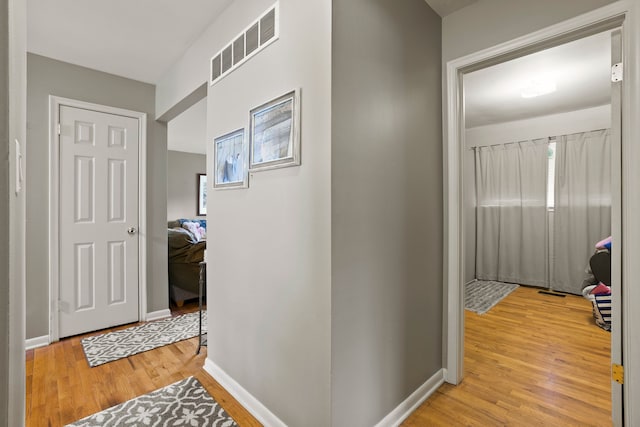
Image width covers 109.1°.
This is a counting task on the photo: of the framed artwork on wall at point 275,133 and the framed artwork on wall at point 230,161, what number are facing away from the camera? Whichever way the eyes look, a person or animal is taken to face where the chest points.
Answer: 0

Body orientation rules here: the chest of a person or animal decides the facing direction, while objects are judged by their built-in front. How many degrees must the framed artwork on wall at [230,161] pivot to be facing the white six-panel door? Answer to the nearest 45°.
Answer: approximately 90° to its right

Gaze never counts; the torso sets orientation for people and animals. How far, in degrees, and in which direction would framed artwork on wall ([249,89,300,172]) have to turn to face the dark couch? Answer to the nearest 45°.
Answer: approximately 90° to its right

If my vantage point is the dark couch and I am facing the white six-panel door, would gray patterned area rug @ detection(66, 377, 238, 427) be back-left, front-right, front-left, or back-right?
front-left

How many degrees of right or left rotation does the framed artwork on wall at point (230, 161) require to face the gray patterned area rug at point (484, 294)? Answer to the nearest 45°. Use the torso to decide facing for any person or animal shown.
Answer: approximately 135° to its left

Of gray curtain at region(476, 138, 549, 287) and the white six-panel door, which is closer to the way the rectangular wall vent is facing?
the white six-panel door

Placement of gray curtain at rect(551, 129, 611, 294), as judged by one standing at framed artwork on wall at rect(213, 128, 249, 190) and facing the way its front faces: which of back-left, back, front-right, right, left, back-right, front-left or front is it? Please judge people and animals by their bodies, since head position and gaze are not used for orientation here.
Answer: back-left

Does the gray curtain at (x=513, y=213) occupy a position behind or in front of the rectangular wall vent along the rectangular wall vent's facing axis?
behind

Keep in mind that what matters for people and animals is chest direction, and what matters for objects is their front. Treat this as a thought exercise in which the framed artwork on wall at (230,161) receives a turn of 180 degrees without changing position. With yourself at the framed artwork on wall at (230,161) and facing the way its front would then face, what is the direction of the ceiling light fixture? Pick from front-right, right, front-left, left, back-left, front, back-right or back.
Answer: front-right

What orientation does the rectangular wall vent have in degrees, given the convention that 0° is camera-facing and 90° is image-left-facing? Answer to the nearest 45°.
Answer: approximately 45°

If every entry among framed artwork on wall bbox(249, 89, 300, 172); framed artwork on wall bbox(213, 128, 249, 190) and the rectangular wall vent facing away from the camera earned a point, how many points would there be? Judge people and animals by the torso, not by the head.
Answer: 0

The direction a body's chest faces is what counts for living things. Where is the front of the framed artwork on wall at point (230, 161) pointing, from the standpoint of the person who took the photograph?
facing the viewer and to the left of the viewer
